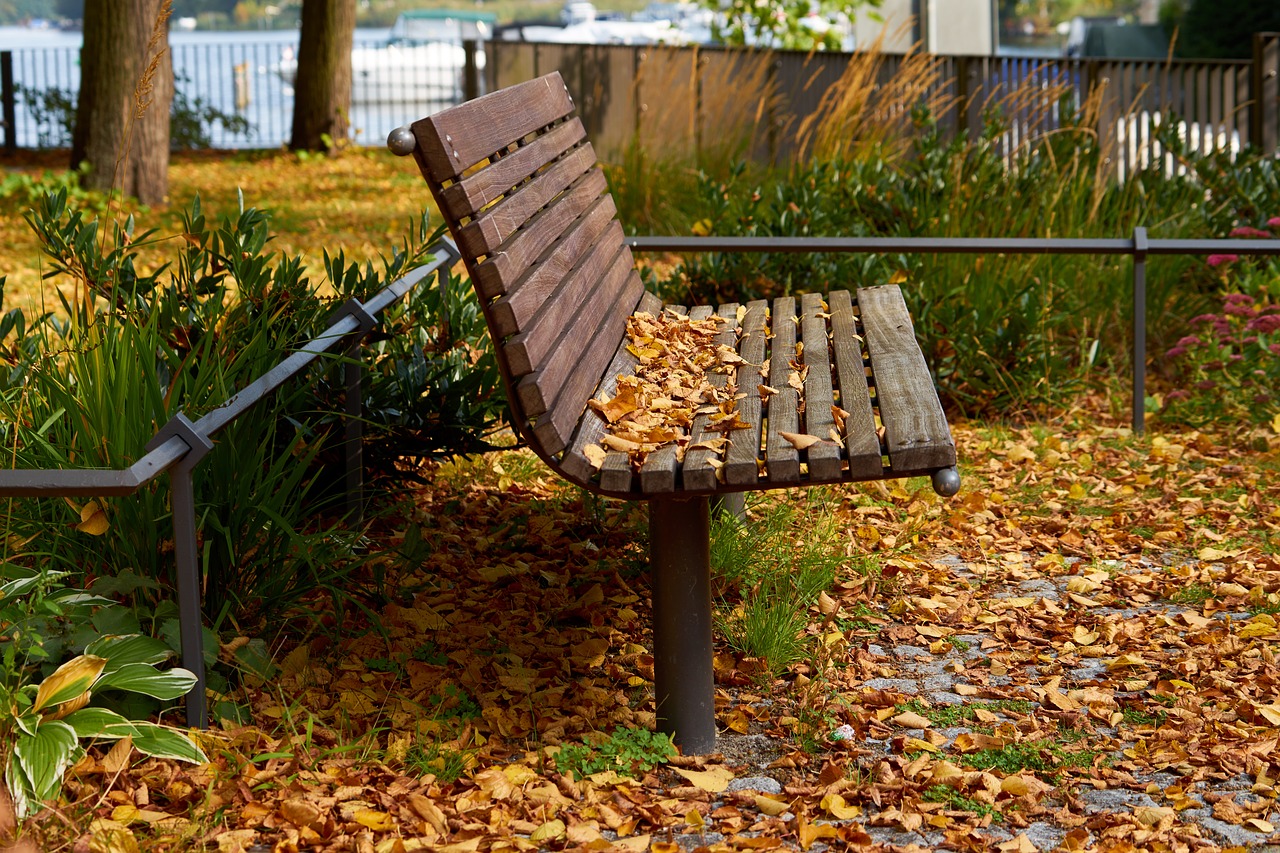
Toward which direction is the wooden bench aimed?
to the viewer's right
